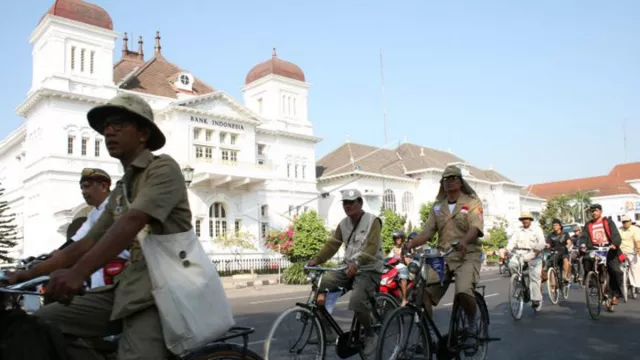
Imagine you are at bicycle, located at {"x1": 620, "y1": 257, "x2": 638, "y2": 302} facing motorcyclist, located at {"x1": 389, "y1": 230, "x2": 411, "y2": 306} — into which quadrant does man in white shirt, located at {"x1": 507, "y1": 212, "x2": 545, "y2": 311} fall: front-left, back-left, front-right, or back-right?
front-left

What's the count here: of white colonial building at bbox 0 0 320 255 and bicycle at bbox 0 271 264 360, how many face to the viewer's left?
1

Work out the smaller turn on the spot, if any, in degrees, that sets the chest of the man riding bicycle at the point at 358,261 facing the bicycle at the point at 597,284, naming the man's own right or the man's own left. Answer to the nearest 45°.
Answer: approximately 180°

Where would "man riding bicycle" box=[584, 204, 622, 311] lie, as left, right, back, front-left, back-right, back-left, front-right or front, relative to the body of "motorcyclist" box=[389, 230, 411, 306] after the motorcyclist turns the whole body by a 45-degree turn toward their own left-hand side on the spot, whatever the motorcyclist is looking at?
left

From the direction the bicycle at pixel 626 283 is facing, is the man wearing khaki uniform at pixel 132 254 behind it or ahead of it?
ahead

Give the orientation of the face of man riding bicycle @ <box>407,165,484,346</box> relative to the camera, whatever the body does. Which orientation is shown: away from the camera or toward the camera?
toward the camera

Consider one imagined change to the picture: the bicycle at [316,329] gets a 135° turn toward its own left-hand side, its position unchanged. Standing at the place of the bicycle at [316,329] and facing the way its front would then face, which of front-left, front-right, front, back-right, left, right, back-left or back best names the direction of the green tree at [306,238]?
left

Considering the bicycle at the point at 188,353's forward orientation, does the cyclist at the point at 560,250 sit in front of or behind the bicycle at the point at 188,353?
behind

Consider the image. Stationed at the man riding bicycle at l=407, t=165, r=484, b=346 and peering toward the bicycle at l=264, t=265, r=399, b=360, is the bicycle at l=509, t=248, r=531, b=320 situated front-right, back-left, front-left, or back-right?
back-right

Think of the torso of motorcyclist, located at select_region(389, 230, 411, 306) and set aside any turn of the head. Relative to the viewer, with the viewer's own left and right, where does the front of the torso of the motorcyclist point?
facing the viewer and to the left of the viewer

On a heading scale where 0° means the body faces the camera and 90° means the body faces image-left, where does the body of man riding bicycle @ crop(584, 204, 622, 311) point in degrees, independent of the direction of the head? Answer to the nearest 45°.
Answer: approximately 45°

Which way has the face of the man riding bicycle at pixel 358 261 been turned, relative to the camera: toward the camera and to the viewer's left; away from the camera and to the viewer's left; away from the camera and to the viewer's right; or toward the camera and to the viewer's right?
toward the camera and to the viewer's left

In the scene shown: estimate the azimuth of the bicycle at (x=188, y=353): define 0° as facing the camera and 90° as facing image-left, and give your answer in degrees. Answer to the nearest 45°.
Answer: approximately 90°

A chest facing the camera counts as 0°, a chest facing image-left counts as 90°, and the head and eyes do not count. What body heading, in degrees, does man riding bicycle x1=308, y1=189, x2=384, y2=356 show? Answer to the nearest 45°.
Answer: approximately 45°
